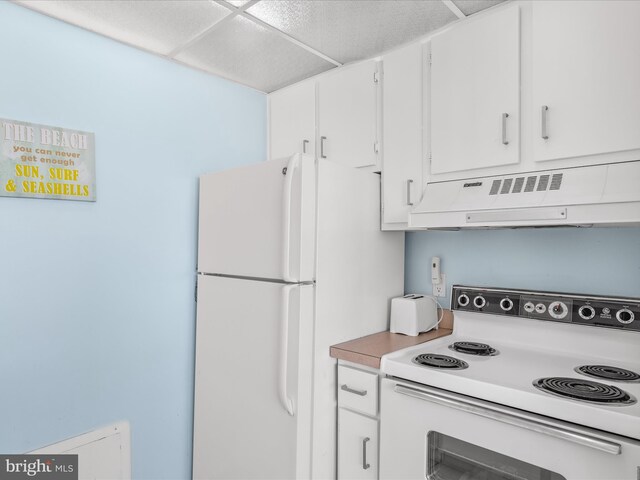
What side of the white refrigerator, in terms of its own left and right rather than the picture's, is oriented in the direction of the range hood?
left

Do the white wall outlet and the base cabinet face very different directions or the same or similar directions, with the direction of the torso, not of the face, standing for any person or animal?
same or similar directions

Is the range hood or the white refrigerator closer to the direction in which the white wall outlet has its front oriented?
the white refrigerator

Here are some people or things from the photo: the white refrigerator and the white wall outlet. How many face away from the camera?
0

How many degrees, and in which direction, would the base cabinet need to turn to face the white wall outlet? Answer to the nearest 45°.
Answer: approximately 180°

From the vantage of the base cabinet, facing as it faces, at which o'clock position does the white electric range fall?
The white electric range is roughly at 8 o'clock from the base cabinet.

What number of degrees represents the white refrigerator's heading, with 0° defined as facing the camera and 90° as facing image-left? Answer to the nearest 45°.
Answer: approximately 45°

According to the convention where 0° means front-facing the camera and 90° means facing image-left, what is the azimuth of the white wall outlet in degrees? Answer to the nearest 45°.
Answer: approximately 45°

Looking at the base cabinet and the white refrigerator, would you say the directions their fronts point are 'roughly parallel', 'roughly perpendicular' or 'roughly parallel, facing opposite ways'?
roughly parallel

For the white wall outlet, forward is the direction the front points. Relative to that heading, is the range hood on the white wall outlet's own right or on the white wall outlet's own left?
on the white wall outlet's own left

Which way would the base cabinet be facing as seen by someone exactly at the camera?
facing the viewer and to the left of the viewer

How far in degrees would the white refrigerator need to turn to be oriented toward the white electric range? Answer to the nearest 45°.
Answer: approximately 90° to its left
